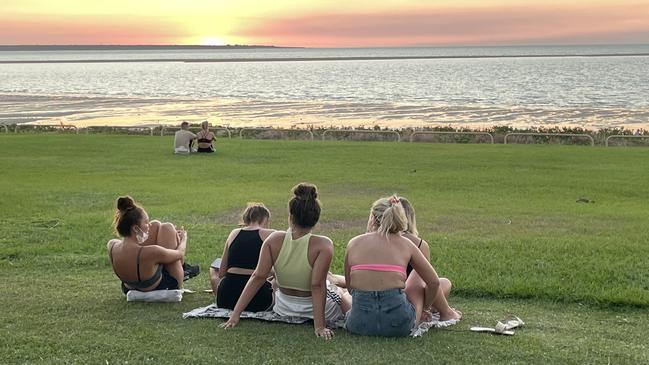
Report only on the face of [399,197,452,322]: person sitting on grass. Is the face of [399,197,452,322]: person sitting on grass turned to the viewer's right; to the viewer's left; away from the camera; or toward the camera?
away from the camera

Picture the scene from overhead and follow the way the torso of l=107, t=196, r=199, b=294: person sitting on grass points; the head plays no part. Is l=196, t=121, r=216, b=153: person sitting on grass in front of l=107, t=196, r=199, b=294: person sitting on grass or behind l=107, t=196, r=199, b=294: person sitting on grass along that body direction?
in front

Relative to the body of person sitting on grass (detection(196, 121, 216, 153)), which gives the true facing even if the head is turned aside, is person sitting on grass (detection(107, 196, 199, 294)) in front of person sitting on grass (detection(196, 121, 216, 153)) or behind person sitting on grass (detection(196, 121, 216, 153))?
behind

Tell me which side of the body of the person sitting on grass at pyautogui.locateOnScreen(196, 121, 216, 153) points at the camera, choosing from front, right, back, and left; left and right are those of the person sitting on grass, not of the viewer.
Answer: back

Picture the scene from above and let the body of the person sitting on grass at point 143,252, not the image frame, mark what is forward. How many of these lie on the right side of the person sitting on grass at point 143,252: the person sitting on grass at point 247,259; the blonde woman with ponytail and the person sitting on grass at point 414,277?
3

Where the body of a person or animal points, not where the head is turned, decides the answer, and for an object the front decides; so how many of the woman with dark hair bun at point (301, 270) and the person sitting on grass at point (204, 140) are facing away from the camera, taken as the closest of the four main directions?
2

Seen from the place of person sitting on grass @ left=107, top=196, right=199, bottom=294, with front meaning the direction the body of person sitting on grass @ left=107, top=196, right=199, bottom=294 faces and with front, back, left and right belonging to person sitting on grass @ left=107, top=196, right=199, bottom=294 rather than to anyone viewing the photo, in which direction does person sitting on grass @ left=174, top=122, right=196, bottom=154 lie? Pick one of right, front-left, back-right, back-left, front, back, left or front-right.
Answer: front-left

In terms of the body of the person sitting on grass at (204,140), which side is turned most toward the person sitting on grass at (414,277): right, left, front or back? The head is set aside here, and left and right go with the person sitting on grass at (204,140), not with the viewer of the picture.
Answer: back

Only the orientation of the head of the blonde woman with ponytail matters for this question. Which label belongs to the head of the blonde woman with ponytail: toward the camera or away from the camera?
away from the camera

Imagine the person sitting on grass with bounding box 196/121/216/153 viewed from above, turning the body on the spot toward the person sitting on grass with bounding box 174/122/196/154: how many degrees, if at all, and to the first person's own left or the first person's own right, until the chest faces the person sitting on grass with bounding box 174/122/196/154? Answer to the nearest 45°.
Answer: approximately 90° to the first person's own left

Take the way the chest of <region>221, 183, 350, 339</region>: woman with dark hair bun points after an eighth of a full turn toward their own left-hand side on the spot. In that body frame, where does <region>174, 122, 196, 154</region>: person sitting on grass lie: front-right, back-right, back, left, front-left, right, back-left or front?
front-right

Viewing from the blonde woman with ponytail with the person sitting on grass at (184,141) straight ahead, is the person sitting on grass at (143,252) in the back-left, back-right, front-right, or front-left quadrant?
front-left

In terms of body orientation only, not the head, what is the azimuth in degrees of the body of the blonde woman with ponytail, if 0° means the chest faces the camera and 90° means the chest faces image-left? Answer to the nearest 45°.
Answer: approximately 180°

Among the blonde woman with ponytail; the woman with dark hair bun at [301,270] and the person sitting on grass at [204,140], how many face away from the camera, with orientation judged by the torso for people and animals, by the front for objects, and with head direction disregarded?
3

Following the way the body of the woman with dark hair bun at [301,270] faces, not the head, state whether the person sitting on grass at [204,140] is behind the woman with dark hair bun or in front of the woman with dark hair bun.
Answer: in front

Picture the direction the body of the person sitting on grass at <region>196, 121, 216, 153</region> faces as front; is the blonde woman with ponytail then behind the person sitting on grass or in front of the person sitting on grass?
behind

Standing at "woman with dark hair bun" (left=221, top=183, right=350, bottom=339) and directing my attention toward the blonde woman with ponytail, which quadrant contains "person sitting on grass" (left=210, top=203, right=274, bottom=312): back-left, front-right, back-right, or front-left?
back-left

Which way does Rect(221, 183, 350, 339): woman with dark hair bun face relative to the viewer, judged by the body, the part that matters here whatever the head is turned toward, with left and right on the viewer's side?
facing away from the viewer

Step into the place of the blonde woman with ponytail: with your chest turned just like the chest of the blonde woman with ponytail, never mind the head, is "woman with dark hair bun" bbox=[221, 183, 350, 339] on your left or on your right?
on your left
